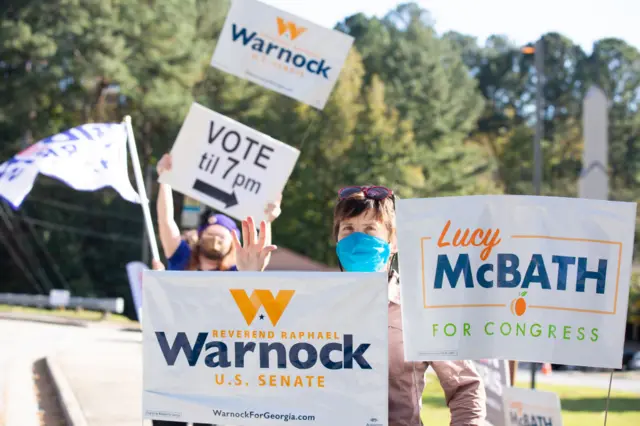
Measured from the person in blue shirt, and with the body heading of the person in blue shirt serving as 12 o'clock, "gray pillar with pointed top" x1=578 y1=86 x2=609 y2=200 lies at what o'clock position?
The gray pillar with pointed top is roughly at 7 o'clock from the person in blue shirt.

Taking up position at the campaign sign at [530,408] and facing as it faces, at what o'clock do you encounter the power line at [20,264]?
The power line is roughly at 5 o'clock from the campaign sign.

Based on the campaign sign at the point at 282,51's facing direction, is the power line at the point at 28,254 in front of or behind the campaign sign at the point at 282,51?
behind

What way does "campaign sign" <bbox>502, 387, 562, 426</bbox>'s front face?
toward the camera

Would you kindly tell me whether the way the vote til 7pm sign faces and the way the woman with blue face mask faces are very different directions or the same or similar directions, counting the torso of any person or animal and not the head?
same or similar directions

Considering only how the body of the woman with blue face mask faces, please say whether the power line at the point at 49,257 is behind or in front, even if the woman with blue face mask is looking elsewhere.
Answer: behind

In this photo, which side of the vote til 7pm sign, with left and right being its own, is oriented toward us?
front

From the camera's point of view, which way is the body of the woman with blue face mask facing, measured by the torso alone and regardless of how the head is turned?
toward the camera

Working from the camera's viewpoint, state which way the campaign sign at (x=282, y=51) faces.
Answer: facing the viewer
